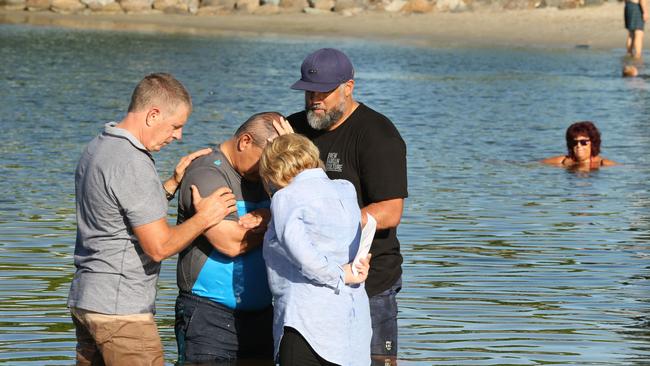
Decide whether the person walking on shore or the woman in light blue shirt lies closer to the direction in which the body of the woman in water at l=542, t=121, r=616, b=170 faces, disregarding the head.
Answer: the woman in light blue shirt

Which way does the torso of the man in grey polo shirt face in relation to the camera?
to the viewer's right

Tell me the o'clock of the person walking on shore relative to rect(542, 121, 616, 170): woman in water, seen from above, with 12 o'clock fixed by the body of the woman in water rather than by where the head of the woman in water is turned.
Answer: The person walking on shore is roughly at 6 o'clock from the woman in water.

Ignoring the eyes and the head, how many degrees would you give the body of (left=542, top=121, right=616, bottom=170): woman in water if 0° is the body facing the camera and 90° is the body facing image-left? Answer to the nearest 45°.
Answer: approximately 0°

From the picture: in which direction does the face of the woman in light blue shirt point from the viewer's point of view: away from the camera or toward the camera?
away from the camera

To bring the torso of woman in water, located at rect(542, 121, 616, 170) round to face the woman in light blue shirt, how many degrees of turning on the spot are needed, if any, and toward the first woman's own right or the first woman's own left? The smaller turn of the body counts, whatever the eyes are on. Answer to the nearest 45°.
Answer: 0° — they already face them

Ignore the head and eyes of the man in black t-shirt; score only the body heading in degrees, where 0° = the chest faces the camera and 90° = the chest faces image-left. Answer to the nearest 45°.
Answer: approximately 45°

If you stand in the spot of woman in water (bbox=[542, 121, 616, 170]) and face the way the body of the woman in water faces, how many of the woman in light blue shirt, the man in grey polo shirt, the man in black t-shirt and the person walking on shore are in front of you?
3

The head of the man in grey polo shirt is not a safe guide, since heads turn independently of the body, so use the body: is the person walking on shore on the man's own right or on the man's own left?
on the man's own left

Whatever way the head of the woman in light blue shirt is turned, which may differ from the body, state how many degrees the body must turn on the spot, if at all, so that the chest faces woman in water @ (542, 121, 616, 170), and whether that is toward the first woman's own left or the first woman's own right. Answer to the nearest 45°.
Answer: approximately 45° to the first woman's own right

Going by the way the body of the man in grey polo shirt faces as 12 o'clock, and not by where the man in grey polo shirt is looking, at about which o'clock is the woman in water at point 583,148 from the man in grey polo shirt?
The woman in water is roughly at 10 o'clock from the man in grey polo shirt.
